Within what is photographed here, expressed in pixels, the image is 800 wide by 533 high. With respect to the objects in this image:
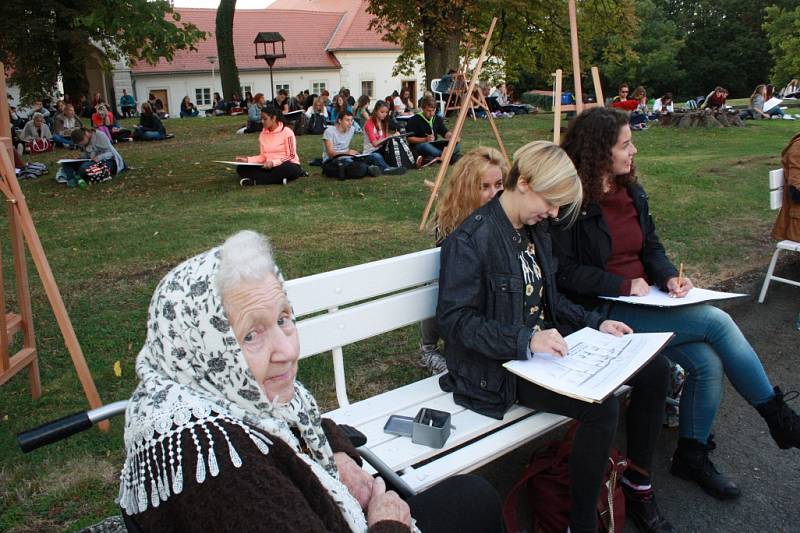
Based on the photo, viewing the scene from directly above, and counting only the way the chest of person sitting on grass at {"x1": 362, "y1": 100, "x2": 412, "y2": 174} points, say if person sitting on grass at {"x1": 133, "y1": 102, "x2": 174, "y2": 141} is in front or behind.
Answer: behind

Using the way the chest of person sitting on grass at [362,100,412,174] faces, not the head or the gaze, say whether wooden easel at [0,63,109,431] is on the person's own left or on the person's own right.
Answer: on the person's own right

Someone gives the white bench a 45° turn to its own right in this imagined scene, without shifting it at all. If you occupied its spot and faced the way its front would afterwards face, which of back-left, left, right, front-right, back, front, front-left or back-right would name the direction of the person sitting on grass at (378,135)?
back

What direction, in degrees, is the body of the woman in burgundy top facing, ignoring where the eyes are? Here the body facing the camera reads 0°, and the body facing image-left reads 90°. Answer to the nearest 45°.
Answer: approximately 315°

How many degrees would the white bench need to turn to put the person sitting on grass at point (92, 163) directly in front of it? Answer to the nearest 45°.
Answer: approximately 180°

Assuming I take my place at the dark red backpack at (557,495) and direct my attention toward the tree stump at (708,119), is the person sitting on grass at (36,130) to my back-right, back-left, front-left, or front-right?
front-left

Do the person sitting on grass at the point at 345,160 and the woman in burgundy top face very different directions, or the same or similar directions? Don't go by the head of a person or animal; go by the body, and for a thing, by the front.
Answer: same or similar directions

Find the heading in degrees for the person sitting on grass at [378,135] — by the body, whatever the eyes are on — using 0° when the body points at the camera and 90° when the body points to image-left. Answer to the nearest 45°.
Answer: approximately 315°

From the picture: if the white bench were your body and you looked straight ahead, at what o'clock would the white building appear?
The white building is roughly at 7 o'clock from the white bench.

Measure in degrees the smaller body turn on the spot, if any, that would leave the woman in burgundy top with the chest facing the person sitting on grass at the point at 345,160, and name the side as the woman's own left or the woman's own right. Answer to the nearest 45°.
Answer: approximately 180°

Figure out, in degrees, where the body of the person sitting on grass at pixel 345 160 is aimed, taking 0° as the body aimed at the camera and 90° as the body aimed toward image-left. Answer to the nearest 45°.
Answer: approximately 315°

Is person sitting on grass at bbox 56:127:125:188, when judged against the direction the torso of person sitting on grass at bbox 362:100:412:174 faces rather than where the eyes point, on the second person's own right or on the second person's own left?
on the second person's own right

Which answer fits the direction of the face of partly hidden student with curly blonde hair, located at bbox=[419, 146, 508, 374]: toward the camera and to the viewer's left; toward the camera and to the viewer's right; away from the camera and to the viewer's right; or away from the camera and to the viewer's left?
toward the camera and to the viewer's right

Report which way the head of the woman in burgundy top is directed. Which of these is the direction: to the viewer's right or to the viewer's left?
to the viewer's right

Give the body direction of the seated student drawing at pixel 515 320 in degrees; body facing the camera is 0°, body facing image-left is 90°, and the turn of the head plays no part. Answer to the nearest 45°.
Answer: approximately 315°

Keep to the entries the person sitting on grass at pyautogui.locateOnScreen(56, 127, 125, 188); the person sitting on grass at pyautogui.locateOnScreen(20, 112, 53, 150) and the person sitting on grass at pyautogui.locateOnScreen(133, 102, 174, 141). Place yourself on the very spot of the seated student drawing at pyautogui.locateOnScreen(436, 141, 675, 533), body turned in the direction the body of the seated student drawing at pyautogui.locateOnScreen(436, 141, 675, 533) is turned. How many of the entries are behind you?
3
